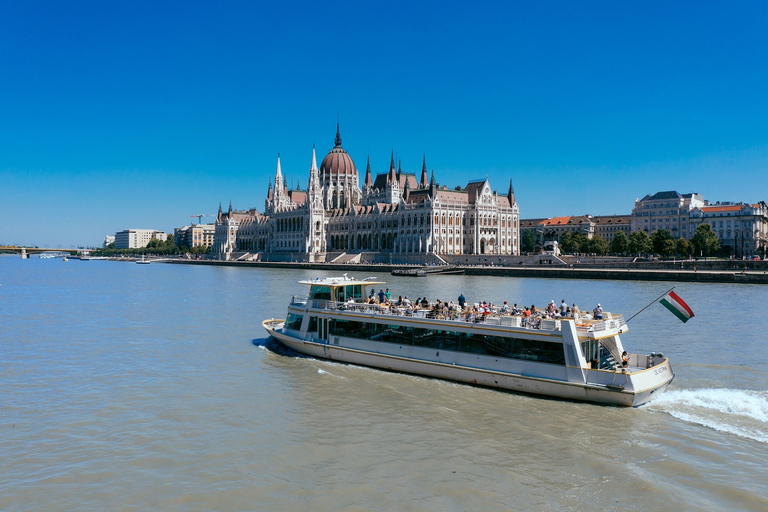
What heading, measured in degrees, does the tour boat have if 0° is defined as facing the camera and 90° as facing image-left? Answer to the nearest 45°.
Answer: approximately 135°
